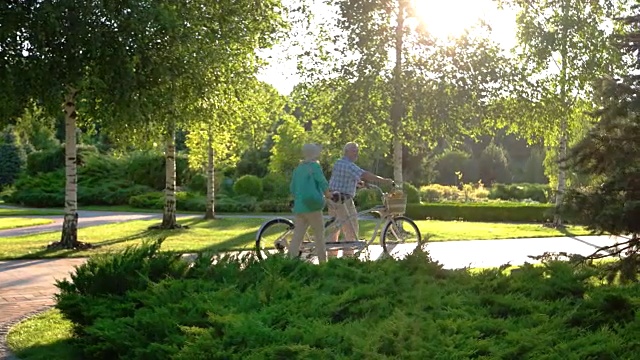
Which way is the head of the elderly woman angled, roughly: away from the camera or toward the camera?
away from the camera

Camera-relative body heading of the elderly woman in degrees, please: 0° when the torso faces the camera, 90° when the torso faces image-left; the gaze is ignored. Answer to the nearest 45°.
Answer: approximately 225°

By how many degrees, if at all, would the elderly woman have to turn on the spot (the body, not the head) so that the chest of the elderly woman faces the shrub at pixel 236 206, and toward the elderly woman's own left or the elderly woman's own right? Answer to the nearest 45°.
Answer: approximately 45° to the elderly woman's own left

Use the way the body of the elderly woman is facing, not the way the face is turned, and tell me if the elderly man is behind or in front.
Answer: in front

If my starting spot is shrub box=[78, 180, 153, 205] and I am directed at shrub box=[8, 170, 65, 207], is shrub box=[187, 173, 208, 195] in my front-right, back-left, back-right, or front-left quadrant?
back-right

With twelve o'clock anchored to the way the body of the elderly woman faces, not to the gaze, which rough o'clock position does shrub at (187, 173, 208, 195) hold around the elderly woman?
The shrub is roughly at 10 o'clock from the elderly woman.

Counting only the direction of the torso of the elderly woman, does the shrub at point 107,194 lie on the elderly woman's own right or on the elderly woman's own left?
on the elderly woman's own left

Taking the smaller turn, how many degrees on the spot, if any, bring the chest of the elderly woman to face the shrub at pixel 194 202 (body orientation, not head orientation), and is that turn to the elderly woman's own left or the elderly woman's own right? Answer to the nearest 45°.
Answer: approximately 45° to the elderly woman's own left

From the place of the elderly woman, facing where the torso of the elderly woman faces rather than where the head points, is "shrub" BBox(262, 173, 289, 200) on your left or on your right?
on your left
